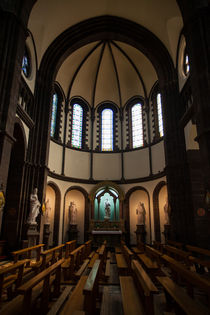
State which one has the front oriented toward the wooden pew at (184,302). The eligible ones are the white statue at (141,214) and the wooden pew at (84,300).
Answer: the white statue

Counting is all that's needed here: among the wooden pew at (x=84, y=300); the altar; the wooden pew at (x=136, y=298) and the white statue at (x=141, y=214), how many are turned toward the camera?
2

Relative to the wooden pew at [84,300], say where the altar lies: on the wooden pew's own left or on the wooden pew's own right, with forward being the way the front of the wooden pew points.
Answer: on the wooden pew's own right

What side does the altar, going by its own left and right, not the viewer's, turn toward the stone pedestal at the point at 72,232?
right

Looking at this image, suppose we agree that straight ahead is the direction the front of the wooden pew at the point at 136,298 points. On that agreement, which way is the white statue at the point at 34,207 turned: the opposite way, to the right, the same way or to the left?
the opposite way
